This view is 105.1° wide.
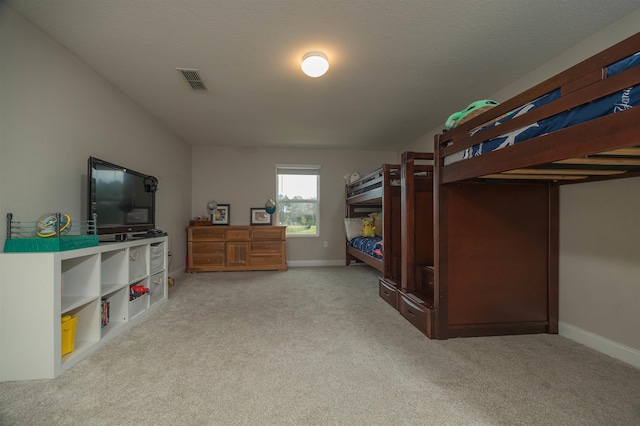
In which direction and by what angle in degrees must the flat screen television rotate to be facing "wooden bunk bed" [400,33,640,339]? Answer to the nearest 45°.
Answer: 0° — it already faces it

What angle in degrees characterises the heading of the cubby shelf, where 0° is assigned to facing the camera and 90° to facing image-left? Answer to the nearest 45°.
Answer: approximately 315°

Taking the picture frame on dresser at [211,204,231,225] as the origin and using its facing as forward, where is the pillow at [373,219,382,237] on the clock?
The pillow is roughly at 10 o'clock from the picture frame on dresser.

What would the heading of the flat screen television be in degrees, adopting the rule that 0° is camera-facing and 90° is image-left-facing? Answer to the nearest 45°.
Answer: approximately 315°

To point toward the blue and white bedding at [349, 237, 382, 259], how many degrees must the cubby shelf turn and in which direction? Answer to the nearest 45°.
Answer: approximately 45° to its left

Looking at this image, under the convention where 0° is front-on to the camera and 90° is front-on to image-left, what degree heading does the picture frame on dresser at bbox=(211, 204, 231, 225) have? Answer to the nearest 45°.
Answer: approximately 0°

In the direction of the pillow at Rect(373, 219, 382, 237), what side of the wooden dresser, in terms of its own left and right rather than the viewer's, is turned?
left

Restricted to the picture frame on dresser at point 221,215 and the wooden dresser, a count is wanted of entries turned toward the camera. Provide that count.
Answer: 2

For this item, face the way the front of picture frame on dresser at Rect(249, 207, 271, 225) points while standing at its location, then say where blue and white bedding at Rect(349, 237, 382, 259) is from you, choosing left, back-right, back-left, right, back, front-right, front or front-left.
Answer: front-left

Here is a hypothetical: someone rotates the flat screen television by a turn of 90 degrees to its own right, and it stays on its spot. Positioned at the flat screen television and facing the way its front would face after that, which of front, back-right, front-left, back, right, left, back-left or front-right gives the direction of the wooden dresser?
back

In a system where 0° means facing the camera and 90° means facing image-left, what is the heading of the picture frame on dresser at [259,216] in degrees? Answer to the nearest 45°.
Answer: approximately 0°

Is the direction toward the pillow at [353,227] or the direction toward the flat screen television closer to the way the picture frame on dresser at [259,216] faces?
the flat screen television
